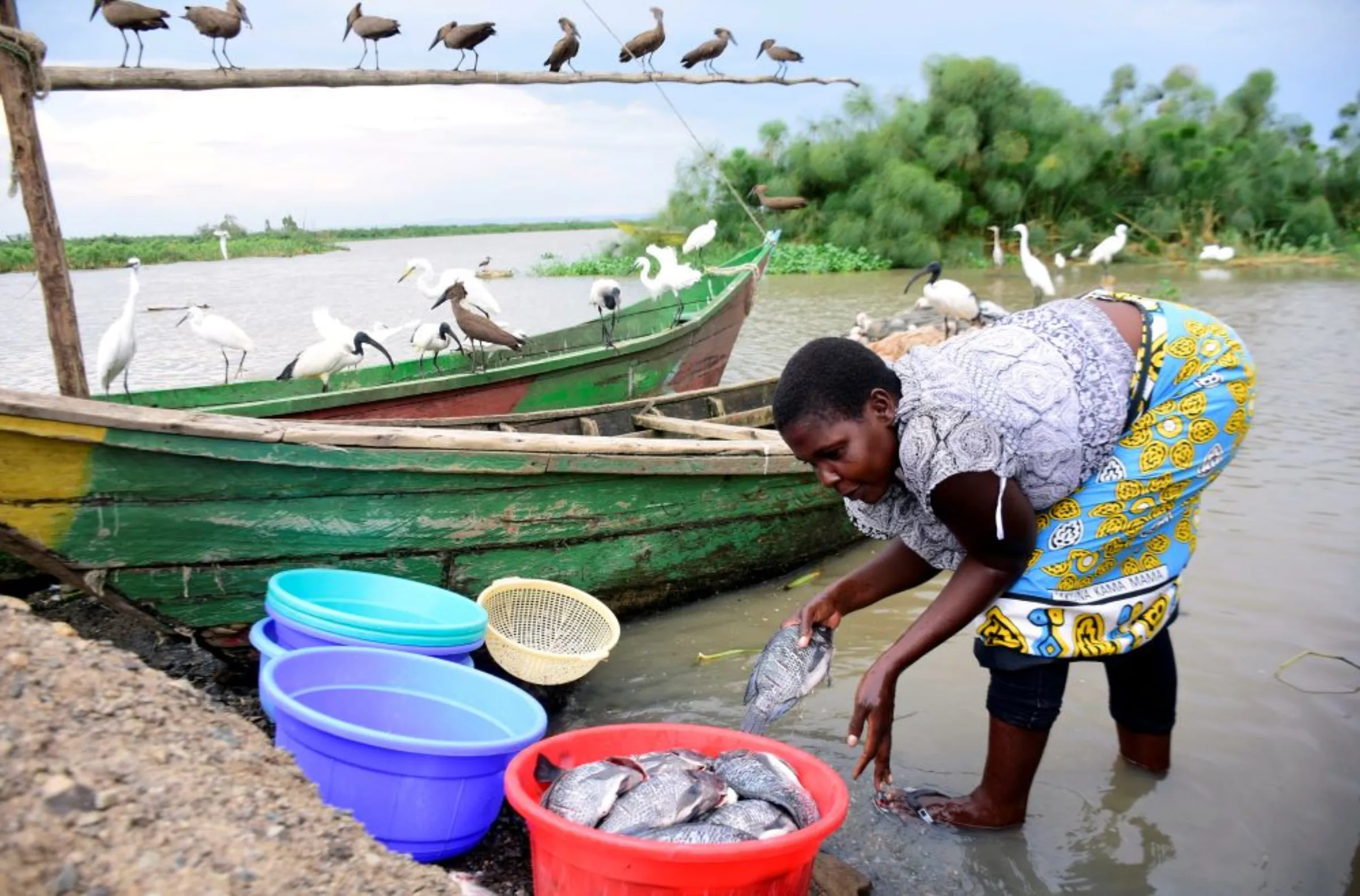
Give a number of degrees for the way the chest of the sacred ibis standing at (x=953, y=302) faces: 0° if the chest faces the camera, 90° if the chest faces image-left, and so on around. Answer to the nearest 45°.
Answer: approximately 90°

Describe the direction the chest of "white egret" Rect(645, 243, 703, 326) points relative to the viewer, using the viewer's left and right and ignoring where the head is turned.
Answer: facing to the left of the viewer

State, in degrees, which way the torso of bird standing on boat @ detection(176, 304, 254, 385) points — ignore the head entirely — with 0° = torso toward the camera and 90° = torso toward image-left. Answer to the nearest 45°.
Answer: approximately 90°

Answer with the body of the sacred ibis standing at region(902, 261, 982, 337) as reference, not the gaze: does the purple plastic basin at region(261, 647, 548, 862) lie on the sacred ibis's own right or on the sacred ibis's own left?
on the sacred ibis's own left

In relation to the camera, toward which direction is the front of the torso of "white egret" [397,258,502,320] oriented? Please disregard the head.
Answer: to the viewer's left

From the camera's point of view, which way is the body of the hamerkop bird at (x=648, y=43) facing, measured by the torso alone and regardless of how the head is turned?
to the viewer's right

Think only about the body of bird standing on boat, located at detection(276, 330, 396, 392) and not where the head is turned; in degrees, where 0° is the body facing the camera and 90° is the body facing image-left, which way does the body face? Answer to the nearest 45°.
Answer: approximately 270°

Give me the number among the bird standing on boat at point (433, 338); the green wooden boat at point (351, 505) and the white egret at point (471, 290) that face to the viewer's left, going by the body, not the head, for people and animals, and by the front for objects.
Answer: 2

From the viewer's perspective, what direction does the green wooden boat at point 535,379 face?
to the viewer's right

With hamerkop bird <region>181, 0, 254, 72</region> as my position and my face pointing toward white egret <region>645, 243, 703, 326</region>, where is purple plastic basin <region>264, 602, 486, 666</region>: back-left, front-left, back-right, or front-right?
back-right

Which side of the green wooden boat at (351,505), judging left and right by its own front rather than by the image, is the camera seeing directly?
left
